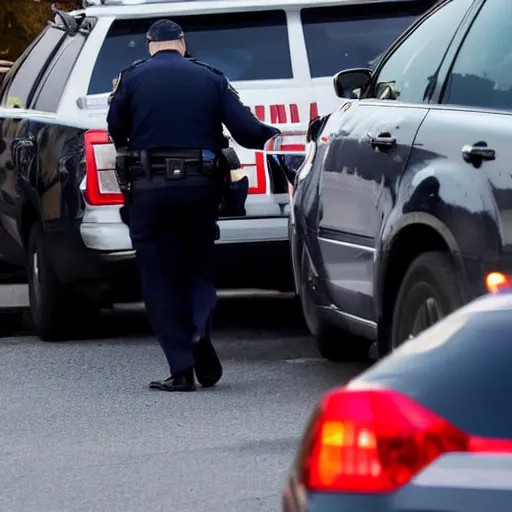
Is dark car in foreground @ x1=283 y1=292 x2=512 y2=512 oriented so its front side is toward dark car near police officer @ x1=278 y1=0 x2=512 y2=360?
yes

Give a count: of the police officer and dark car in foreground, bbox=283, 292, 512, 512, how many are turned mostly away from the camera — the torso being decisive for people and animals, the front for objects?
2

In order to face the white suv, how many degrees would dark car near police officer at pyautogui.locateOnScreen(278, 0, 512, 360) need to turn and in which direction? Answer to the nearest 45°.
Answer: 0° — it already faces it

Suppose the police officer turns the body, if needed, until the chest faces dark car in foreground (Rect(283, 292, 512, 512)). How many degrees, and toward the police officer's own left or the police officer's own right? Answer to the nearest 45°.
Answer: approximately 180°

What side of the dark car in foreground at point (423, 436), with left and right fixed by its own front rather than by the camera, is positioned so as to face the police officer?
front

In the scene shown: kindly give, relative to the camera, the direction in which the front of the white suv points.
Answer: facing away from the viewer and to the left of the viewer

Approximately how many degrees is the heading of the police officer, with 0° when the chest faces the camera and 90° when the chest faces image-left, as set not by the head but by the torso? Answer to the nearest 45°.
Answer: approximately 180°

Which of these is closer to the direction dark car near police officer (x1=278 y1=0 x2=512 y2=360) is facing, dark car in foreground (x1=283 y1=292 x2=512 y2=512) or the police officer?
the police officer

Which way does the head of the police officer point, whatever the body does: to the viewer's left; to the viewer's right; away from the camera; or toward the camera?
away from the camera

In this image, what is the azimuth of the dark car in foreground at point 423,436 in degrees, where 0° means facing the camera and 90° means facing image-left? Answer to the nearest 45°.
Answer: approximately 180°

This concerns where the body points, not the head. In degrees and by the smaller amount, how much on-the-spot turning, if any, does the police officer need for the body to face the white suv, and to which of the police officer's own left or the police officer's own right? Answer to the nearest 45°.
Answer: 0° — they already face it

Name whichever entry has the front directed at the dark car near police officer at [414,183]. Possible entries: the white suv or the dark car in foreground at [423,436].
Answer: the dark car in foreground at [423,436]

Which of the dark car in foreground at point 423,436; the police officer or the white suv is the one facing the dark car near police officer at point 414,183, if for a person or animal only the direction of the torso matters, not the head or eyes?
the dark car in foreground at point 423,436
